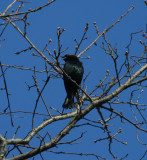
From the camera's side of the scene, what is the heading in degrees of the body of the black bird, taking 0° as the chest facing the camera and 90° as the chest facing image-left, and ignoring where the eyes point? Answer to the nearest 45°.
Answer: approximately 180°
